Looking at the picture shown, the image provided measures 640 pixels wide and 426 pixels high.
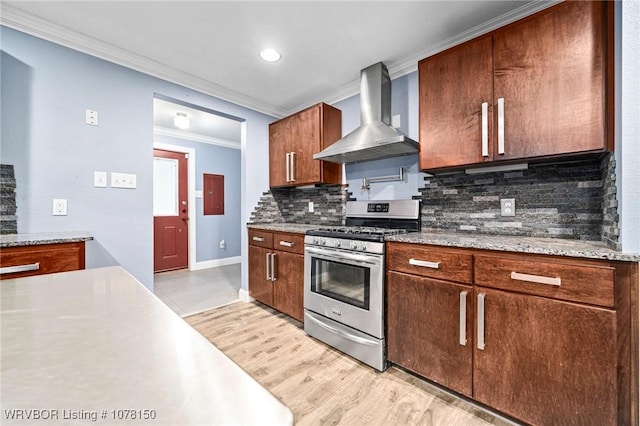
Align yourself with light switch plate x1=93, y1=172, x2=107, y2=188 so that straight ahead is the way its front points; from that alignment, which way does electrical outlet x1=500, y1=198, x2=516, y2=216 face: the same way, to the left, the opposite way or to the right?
to the right

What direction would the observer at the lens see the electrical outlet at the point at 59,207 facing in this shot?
facing the viewer

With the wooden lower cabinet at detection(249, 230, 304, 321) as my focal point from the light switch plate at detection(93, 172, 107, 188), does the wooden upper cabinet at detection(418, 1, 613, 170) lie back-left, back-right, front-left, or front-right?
front-right

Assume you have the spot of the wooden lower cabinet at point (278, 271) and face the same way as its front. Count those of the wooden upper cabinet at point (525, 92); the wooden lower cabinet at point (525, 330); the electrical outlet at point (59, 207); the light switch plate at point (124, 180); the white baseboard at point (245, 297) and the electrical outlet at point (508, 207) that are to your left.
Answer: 3

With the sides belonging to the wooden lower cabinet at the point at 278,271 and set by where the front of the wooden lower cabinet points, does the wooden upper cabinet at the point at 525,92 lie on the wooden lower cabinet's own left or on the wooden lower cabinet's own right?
on the wooden lower cabinet's own left

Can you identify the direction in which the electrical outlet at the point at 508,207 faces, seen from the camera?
facing the viewer

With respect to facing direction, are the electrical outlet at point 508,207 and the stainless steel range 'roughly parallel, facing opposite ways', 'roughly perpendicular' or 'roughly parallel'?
roughly parallel

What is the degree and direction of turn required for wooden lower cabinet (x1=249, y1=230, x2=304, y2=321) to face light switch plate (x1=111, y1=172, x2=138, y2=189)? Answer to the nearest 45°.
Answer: approximately 45° to its right

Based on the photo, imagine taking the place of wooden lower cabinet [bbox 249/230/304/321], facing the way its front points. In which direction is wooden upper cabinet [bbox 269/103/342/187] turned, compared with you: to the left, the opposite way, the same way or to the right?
the same way

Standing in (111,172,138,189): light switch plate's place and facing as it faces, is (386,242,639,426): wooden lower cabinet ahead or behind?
ahead

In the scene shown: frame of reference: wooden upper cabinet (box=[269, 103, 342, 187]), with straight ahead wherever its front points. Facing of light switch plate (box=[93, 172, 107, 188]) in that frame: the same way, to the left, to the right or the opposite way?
to the left
